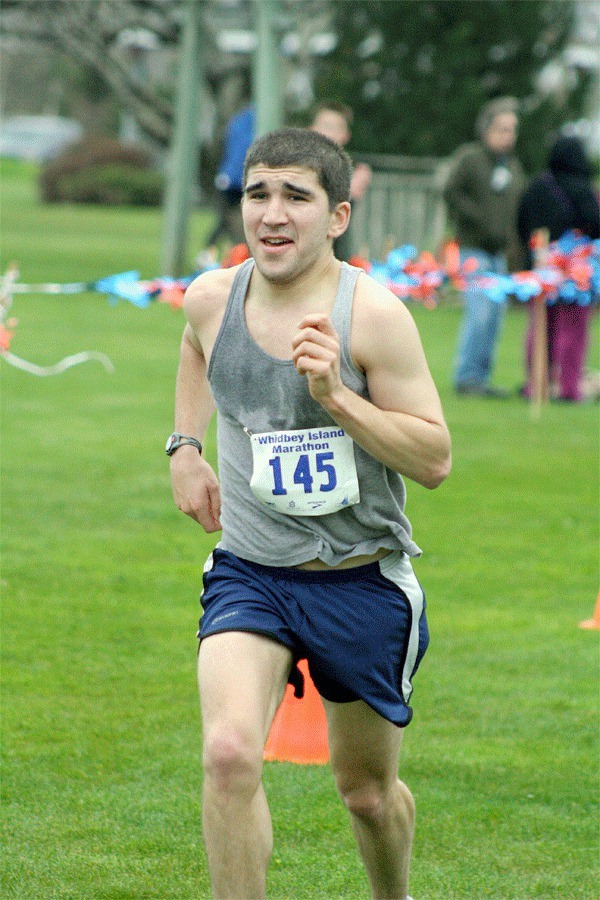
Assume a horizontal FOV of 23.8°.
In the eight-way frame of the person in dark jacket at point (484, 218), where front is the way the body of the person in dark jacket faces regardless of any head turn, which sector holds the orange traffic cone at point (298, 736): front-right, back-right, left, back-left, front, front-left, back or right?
front-right

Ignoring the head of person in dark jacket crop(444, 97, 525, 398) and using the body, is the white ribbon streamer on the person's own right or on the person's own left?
on the person's own right

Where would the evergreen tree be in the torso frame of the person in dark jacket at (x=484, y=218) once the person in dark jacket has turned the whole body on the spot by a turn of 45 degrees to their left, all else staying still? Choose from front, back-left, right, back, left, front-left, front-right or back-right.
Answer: left

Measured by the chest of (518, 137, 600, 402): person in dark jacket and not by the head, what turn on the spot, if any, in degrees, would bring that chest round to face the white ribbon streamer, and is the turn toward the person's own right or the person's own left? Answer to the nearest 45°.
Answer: approximately 135° to the person's own left

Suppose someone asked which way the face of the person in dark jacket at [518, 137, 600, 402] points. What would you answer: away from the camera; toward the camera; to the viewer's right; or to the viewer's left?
away from the camera

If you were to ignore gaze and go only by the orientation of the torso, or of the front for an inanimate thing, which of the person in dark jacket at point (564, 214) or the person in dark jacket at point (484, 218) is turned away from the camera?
the person in dark jacket at point (564, 214)

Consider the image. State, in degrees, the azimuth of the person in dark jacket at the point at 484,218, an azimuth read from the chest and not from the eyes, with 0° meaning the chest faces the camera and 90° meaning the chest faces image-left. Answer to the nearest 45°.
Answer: approximately 315°

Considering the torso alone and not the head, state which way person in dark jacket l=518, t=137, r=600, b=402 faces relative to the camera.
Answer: away from the camera

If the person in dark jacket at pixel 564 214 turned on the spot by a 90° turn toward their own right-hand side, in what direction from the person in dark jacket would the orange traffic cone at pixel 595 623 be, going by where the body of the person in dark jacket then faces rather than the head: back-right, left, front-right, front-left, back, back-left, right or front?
right
